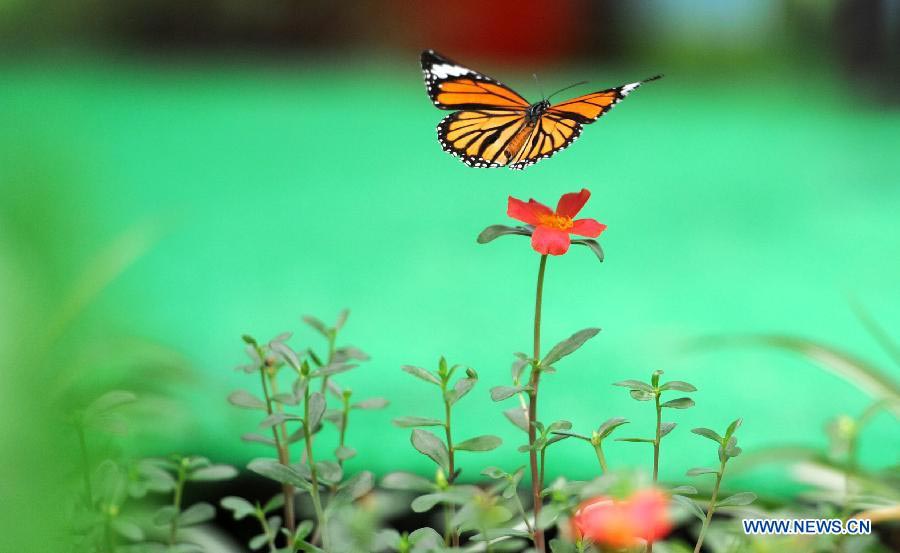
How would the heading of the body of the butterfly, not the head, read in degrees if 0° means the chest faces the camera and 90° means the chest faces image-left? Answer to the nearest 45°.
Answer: approximately 225°
